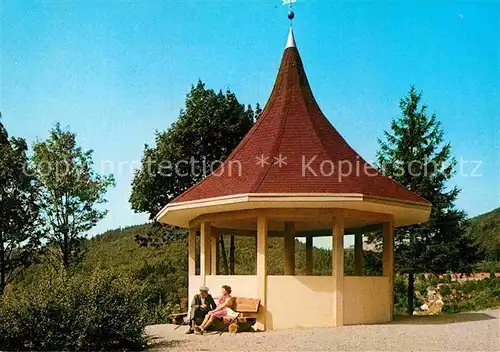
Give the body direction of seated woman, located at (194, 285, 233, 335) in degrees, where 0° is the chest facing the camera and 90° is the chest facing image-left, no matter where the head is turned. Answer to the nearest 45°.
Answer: approximately 45°

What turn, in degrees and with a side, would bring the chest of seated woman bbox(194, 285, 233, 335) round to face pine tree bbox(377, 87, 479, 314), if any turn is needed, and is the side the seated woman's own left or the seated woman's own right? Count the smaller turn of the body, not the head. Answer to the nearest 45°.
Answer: approximately 180°

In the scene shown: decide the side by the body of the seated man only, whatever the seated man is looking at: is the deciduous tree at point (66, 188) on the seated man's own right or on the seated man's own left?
on the seated man's own right

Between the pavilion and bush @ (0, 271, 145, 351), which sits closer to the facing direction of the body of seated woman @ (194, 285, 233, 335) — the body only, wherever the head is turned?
the bush

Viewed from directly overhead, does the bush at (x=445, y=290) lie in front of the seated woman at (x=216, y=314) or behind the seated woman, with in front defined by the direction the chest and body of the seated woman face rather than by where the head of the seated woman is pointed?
behind

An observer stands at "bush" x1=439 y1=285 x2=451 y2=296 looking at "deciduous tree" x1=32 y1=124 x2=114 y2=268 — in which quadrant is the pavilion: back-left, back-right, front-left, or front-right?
front-left

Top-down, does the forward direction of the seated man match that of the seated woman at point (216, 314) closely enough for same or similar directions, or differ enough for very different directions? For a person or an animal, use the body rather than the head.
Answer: same or similar directions

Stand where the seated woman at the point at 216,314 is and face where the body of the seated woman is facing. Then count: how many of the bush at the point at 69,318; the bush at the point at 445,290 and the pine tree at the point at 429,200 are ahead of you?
1

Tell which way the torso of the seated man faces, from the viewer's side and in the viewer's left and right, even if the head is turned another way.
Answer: facing the viewer and to the left of the viewer

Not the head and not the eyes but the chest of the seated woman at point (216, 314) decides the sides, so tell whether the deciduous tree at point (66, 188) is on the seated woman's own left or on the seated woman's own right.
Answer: on the seated woman's own right
